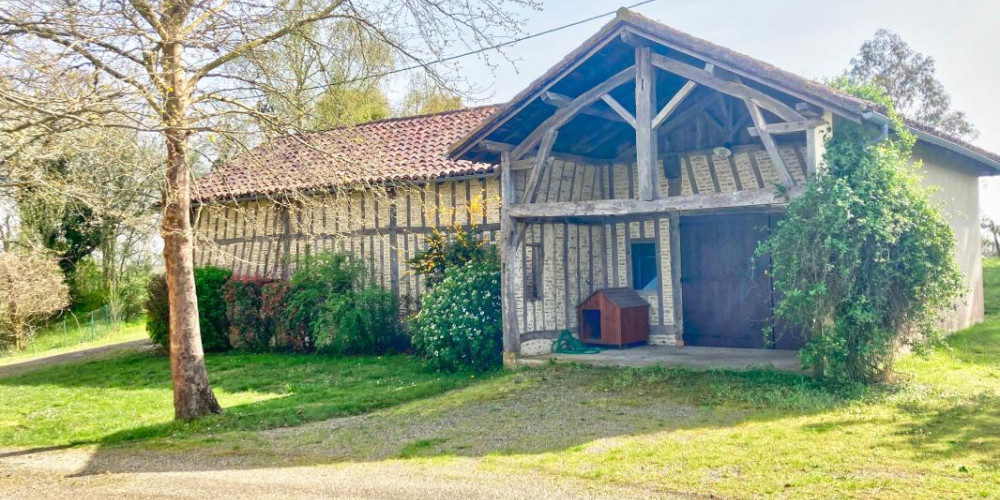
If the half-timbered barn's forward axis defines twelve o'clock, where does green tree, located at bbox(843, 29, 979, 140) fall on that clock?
The green tree is roughly at 7 o'clock from the half-timbered barn.

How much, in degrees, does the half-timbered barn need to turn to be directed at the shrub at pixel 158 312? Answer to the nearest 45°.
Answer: approximately 90° to its right

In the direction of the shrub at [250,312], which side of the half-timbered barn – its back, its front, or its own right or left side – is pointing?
right

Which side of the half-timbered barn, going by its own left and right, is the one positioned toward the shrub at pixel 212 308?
right

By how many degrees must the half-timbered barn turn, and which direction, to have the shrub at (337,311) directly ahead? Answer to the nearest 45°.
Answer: approximately 90° to its right

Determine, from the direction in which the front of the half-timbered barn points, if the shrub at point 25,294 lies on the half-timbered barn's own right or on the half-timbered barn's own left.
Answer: on the half-timbered barn's own right

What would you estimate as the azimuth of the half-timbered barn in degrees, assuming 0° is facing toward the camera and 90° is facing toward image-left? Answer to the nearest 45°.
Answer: approximately 0°

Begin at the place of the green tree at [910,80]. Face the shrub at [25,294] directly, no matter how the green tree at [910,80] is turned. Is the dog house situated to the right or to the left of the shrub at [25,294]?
left
